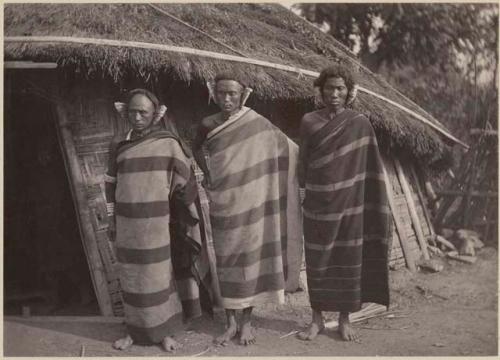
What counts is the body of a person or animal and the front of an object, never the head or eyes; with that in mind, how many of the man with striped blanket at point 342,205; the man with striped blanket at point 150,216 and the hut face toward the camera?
3

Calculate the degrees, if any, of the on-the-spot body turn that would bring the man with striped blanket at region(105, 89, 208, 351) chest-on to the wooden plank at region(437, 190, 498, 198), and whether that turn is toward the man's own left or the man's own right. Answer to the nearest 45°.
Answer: approximately 135° to the man's own left

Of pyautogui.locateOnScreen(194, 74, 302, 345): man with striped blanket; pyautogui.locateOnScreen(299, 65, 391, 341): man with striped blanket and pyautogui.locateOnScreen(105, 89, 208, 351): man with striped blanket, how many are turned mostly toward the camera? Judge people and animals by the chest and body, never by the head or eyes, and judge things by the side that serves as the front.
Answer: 3

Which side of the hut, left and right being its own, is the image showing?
front

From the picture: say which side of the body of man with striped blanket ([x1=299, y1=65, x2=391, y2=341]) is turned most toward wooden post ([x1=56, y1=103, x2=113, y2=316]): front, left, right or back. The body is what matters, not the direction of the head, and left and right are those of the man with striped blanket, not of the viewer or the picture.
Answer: right

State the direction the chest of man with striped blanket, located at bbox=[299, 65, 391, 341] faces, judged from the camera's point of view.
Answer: toward the camera

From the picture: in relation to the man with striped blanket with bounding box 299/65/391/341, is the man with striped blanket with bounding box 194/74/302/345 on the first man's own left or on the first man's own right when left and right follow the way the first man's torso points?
on the first man's own right

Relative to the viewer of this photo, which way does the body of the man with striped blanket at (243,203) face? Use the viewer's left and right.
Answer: facing the viewer

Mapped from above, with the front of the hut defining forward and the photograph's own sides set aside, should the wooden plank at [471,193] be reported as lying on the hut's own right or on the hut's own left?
on the hut's own left
